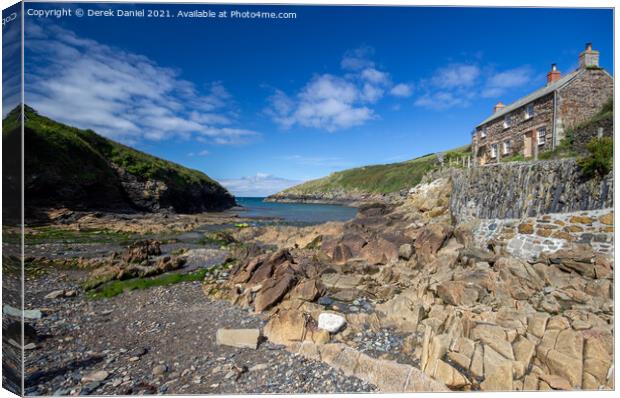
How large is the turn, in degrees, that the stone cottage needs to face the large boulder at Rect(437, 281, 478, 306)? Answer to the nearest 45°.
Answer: approximately 45° to its left

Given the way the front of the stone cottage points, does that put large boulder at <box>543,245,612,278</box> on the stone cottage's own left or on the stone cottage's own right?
on the stone cottage's own left

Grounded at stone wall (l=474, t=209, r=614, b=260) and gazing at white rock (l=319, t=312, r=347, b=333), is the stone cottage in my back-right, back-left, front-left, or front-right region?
back-right

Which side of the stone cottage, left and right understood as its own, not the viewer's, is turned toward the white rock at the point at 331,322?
front

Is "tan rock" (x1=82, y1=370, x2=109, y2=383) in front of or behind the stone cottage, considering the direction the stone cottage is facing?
in front

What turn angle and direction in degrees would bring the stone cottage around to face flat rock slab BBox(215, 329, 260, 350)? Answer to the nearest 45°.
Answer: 0° — it already faces it

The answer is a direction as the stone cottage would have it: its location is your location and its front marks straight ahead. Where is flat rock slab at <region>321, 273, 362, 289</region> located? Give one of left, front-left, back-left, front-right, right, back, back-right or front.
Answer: front
